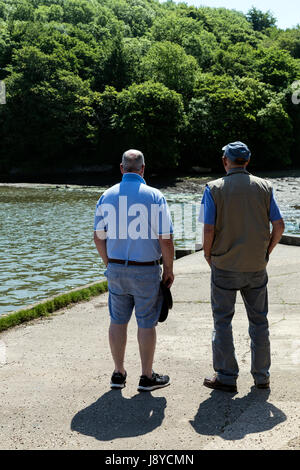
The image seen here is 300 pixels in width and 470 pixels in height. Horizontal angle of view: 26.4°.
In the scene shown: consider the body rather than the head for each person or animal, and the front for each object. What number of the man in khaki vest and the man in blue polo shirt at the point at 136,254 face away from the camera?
2

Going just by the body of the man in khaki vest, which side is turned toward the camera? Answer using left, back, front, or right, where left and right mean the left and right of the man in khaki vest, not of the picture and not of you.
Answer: back

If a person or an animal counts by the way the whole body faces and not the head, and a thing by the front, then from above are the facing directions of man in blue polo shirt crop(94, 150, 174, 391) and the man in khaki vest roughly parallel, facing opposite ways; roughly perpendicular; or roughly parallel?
roughly parallel

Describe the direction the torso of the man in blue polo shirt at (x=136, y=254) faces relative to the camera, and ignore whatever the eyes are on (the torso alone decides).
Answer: away from the camera

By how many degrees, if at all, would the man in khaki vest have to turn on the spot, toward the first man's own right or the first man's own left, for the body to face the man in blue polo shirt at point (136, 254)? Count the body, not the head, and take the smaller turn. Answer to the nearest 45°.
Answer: approximately 90° to the first man's own left

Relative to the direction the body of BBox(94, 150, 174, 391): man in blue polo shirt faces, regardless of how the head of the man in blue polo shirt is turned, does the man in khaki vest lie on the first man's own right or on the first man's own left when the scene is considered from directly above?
on the first man's own right

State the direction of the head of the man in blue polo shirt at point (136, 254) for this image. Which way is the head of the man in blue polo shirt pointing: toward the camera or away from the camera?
away from the camera
